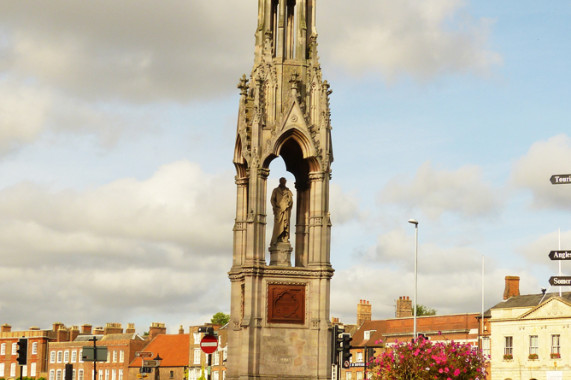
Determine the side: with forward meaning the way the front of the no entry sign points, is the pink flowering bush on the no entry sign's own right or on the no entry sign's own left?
on the no entry sign's own left

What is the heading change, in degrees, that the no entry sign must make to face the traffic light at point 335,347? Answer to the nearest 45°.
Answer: approximately 135° to its left

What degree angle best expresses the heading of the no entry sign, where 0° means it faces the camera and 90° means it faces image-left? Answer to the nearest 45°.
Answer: approximately 0°
